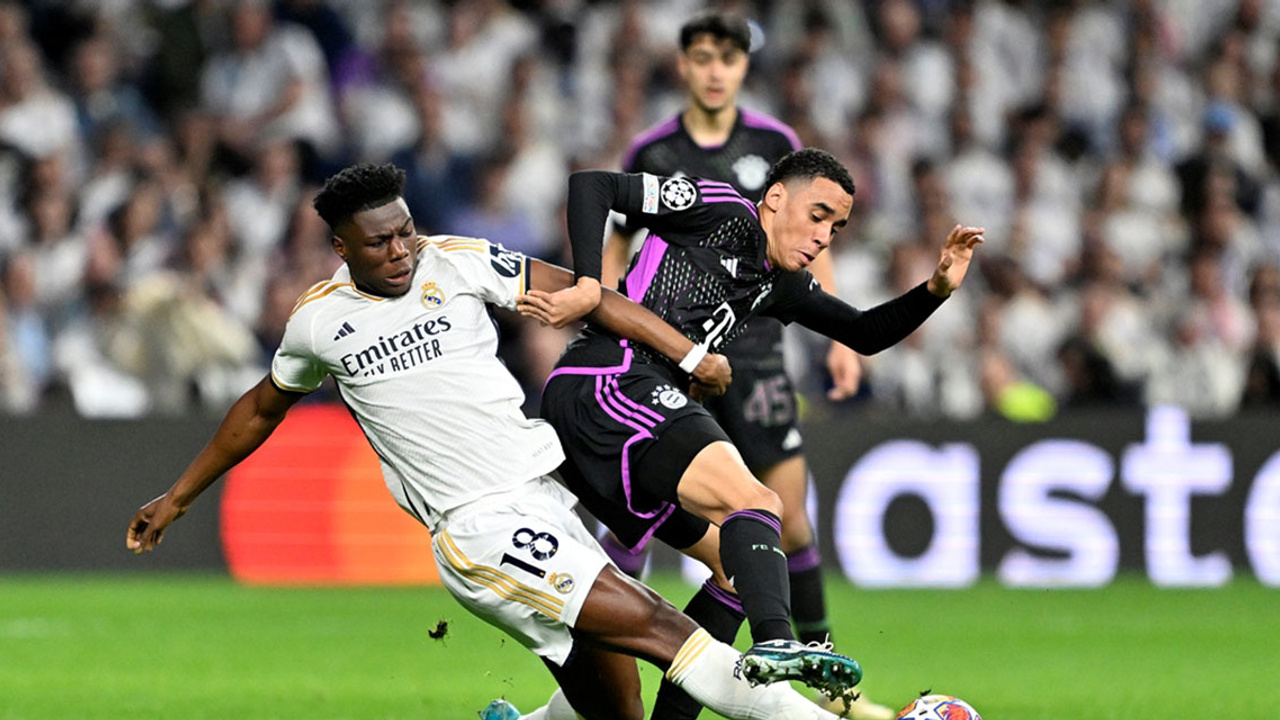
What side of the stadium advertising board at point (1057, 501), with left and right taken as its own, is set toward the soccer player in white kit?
front

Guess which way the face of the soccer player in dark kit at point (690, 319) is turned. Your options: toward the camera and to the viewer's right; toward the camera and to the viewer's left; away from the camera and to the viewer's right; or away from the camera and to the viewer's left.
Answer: toward the camera and to the viewer's right

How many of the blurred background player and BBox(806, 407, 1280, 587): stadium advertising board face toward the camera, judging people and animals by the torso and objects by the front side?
2

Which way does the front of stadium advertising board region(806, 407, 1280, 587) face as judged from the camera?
facing the viewer

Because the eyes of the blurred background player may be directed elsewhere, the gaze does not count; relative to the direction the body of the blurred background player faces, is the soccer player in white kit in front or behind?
in front

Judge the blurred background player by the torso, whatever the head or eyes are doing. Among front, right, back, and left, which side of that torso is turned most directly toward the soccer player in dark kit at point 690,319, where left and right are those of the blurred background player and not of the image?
front

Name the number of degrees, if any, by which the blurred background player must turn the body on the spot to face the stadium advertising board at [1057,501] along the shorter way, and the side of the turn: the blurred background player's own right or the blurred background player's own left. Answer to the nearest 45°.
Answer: approximately 135° to the blurred background player's own left

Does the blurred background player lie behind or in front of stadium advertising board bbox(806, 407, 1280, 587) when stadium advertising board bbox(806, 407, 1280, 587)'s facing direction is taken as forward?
in front

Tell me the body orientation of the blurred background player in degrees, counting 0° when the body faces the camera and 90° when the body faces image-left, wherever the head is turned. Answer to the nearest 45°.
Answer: approximately 0°
